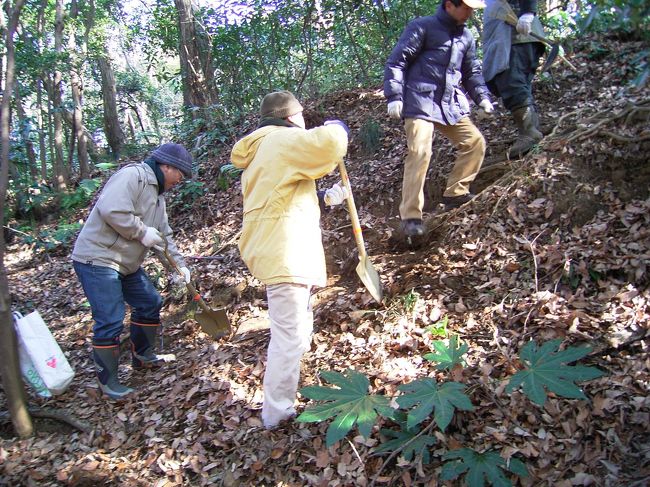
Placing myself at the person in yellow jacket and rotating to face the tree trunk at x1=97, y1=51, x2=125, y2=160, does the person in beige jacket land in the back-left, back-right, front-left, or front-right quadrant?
front-left

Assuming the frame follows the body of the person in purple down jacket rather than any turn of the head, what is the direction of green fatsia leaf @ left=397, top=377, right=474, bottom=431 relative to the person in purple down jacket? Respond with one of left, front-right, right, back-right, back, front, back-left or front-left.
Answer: front-right

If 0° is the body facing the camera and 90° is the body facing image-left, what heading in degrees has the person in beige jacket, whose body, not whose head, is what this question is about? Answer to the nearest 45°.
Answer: approximately 270°

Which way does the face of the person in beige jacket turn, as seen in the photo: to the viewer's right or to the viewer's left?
to the viewer's right

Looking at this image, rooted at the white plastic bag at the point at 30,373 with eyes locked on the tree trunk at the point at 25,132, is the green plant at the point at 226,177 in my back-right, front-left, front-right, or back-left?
front-right

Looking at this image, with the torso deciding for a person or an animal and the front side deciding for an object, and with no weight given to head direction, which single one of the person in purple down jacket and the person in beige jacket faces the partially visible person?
the person in beige jacket

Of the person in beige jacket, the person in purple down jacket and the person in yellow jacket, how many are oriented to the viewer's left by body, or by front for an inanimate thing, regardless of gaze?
0

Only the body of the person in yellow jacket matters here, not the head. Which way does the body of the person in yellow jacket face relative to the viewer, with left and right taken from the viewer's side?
facing away from the viewer and to the right of the viewer

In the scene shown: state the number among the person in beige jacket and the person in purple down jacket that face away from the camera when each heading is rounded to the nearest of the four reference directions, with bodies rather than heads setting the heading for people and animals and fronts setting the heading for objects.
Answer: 0

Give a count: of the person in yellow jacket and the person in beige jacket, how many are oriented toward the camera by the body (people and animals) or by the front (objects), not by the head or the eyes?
0

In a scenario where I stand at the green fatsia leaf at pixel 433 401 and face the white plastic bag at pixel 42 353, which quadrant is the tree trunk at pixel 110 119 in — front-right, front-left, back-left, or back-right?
front-right

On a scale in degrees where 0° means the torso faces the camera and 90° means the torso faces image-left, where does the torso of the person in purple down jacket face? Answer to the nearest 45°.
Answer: approximately 315°
